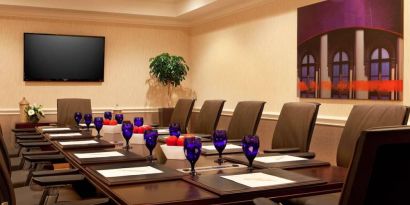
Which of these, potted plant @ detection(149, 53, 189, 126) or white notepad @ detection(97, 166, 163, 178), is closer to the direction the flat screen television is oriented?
the white notepad

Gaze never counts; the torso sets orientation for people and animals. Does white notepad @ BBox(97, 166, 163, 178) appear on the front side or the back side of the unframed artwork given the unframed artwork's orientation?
on the front side

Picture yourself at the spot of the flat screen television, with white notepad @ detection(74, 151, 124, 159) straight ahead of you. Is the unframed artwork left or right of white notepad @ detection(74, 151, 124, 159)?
left

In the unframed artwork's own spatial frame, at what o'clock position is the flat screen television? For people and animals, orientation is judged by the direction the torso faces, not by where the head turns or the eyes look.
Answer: The flat screen television is roughly at 2 o'clock from the unframed artwork.

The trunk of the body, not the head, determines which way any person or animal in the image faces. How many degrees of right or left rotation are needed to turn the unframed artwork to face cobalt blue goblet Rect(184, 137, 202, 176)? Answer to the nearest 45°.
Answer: approximately 45° to its left

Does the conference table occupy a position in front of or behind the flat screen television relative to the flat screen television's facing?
in front

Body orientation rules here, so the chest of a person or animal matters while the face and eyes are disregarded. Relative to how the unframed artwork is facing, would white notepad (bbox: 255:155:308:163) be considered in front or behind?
in front

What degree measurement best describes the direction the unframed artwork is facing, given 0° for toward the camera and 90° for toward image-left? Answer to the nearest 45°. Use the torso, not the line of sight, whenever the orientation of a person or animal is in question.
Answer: approximately 45°

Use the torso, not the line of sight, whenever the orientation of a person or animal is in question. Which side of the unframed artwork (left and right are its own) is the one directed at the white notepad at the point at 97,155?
front

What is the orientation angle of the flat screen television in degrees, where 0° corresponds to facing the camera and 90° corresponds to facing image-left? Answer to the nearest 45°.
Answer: approximately 0°

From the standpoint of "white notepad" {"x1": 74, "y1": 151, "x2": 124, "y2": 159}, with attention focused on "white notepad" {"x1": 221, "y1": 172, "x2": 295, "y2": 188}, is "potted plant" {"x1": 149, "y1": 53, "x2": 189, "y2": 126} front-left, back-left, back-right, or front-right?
back-left

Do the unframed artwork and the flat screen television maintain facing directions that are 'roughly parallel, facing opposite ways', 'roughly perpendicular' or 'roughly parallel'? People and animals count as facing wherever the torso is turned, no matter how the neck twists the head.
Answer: roughly perpendicular

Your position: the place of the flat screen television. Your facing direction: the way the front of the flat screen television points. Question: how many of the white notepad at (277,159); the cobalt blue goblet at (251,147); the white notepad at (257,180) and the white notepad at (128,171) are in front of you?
4

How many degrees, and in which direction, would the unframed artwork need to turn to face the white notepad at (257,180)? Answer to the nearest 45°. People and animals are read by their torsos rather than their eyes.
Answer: approximately 45° to its left

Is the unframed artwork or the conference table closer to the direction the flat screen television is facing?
the conference table
